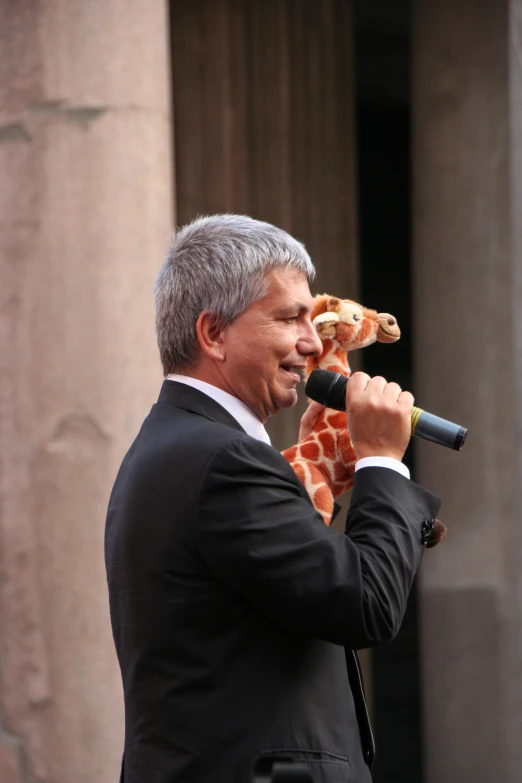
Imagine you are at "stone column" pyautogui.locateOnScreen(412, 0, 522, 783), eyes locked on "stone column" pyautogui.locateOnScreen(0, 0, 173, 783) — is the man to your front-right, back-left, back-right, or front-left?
front-left

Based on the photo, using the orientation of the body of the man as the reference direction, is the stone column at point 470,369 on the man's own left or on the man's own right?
on the man's own left

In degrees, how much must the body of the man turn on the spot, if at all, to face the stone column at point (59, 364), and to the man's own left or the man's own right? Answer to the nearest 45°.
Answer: approximately 90° to the man's own left

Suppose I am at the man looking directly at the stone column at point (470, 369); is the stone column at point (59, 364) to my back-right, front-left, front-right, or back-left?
front-left

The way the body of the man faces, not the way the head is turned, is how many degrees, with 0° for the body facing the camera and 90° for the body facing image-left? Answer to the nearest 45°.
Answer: approximately 270°

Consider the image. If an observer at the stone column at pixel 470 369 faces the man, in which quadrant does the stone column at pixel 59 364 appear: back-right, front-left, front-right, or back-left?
front-right
